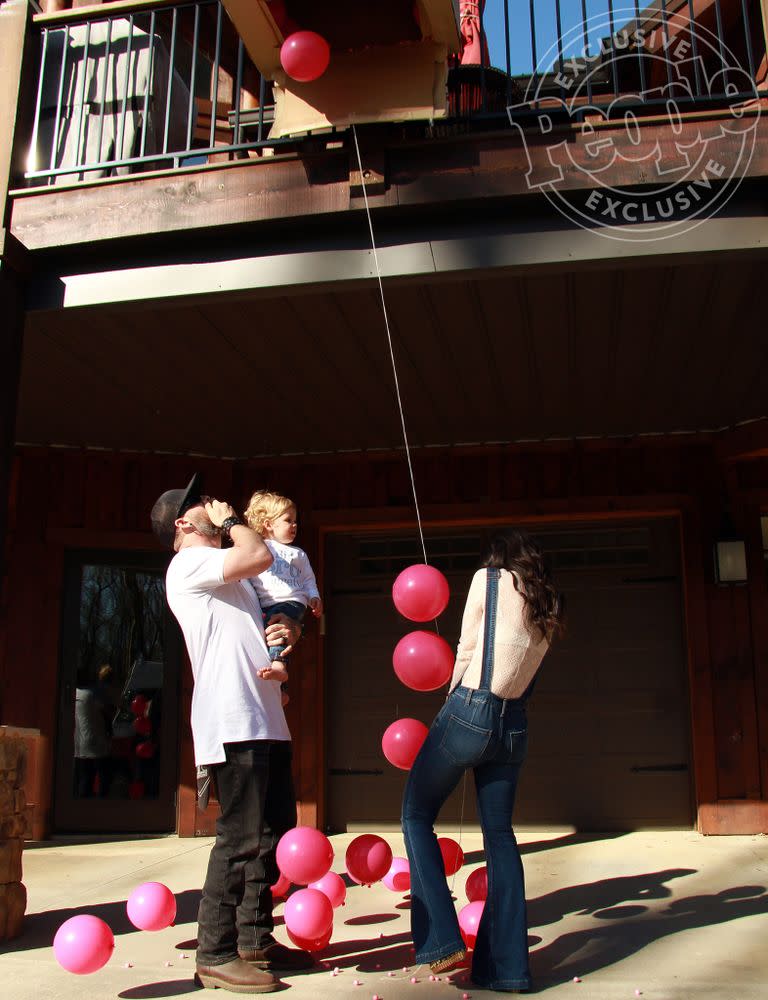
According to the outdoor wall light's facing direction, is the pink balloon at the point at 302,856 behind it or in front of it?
in front

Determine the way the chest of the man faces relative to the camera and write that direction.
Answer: to the viewer's right

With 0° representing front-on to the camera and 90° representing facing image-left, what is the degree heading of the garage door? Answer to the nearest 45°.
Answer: approximately 0°

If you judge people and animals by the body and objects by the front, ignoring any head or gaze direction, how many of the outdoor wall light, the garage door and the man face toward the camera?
2

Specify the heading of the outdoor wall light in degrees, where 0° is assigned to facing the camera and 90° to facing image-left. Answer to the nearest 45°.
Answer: approximately 0°

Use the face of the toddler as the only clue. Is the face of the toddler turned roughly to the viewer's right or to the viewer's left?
to the viewer's right

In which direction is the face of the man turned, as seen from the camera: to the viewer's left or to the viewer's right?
to the viewer's right

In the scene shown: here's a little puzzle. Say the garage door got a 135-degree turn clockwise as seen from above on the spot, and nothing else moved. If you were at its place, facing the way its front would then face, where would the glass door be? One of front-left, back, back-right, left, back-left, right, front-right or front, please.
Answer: front-left

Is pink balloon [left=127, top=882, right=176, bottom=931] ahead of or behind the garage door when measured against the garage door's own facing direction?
ahead

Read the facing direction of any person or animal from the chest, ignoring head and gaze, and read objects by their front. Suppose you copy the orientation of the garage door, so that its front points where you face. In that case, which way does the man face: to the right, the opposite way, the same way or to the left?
to the left
